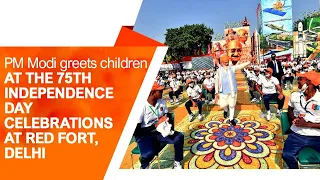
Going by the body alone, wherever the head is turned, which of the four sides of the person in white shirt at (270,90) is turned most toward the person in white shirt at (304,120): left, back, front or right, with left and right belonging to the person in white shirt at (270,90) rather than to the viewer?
front

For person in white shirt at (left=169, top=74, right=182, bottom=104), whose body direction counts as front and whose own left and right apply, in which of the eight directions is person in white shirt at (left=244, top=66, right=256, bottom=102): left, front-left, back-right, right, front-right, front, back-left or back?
left

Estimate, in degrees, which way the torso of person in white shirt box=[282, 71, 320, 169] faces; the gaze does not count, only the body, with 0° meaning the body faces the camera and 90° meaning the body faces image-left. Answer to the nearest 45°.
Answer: approximately 45°

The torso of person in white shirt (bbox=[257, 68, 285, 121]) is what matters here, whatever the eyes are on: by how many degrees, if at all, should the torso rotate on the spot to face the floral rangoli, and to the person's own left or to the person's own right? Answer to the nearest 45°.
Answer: approximately 45° to the person's own right

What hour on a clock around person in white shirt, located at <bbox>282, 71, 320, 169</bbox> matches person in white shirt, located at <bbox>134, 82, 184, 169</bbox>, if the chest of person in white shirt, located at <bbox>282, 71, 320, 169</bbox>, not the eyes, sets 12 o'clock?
person in white shirt, located at <bbox>134, 82, 184, 169</bbox> is roughly at 1 o'clock from person in white shirt, located at <bbox>282, 71, 320, 169</bbox>.
